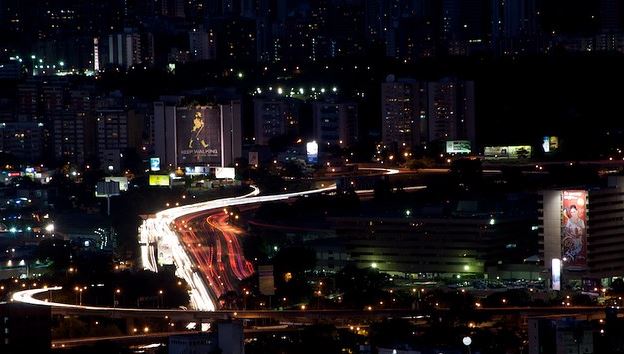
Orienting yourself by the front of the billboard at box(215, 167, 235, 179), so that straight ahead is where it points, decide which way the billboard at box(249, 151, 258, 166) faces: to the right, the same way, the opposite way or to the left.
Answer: the same way

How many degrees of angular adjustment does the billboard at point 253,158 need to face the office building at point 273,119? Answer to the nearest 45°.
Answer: approximately 180°

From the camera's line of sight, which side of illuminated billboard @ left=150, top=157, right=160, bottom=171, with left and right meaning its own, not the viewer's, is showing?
front

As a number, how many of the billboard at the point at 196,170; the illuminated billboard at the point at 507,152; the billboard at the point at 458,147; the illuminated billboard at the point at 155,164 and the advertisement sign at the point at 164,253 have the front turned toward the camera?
5

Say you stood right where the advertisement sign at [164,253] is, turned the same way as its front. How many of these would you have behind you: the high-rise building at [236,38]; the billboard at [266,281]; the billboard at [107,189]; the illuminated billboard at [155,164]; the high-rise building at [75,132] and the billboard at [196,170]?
5

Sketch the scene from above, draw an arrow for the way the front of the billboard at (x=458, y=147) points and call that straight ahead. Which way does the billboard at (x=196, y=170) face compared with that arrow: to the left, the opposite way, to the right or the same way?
the same way

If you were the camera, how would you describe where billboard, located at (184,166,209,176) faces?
facing the viewer

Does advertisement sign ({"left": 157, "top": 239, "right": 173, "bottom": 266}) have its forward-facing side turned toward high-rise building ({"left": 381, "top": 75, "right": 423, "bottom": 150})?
no

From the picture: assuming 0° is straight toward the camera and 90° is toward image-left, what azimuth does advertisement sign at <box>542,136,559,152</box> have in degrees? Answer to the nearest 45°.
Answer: approximately 0°

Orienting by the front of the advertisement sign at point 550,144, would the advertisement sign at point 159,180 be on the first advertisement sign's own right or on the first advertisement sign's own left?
on the first advertisement sign's own right

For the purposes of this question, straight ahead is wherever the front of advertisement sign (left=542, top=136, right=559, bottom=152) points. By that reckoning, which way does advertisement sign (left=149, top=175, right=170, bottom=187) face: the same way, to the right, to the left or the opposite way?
the same way

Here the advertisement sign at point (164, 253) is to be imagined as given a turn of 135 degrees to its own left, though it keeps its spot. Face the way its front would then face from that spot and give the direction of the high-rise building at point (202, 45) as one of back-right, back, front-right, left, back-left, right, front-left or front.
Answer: front-left

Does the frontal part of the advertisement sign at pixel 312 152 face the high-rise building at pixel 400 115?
no

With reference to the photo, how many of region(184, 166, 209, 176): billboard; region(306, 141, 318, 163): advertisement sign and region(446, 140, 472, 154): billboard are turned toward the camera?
3

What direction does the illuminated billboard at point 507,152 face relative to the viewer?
toward the camera

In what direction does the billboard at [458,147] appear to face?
toward the camera
